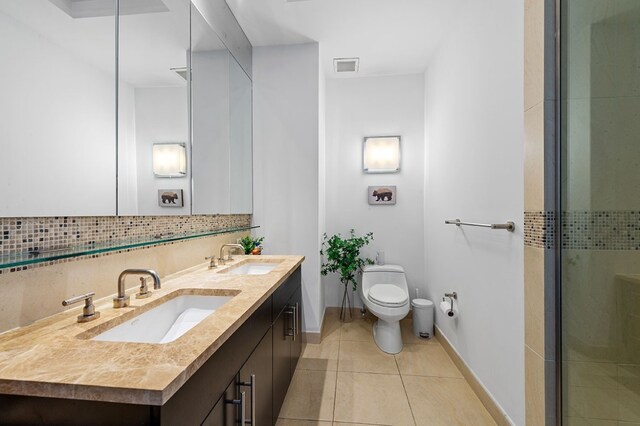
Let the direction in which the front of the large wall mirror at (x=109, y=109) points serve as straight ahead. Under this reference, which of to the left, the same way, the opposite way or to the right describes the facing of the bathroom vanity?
the same way

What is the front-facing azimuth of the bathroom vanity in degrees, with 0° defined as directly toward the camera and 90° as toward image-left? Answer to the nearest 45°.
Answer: approximately 315°

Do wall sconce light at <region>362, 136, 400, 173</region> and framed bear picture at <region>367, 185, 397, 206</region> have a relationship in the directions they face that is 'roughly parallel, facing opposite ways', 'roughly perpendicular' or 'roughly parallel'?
roughly parallel

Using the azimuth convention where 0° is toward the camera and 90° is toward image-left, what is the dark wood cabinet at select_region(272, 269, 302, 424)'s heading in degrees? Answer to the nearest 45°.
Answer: approximately 270°

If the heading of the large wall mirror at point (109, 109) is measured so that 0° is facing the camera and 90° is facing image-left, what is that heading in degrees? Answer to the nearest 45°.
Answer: approximately 315°

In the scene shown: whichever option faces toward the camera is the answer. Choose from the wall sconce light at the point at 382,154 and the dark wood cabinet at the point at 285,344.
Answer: the wall sconce light

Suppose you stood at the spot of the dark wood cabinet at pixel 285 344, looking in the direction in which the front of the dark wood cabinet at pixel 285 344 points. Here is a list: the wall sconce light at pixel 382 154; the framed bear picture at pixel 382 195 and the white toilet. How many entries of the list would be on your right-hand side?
0

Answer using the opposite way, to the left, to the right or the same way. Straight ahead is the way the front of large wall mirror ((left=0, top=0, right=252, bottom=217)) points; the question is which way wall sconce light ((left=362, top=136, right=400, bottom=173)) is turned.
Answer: to the right

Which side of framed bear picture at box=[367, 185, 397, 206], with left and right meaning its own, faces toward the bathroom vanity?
front

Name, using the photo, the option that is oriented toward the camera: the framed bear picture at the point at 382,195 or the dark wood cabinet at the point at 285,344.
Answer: the framed bear picture

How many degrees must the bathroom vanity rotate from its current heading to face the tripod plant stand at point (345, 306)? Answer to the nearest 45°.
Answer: approximately 90° to its left

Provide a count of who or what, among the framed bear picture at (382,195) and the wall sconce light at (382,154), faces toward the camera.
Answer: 2

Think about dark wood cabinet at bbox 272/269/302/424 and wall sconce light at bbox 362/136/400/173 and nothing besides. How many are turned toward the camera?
1

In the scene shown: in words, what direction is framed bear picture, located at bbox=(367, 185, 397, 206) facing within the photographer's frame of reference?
facing the viewer
